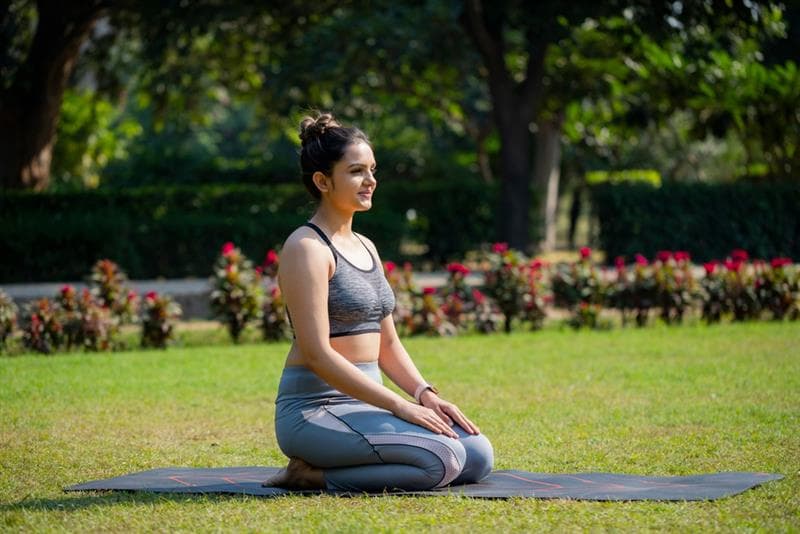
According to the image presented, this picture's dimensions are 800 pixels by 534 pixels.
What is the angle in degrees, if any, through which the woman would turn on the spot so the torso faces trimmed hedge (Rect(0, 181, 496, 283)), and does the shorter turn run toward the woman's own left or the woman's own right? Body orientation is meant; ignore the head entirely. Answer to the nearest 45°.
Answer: approximately 135° to the woman's own left

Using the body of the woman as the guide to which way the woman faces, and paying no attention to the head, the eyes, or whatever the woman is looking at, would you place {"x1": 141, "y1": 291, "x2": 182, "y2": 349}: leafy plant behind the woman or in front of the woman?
behind

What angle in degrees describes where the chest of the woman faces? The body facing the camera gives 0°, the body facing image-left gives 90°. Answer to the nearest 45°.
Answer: approximately 315°

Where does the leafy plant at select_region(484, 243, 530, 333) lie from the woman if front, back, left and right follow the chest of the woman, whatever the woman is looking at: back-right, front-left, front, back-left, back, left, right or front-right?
back-left

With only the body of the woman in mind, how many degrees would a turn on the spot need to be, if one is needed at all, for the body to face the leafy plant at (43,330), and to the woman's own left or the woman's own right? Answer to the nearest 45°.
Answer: approximately 180°

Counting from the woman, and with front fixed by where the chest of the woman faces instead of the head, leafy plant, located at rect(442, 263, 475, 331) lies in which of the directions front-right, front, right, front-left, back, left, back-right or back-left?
back-left

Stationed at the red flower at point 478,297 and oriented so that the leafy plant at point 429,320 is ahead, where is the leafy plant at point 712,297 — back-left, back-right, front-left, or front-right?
back-left

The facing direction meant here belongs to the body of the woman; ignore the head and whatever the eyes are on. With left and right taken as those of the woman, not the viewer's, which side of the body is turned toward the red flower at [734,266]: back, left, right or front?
left

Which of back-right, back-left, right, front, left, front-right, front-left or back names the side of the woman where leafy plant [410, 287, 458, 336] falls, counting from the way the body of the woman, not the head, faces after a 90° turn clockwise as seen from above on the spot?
back-right

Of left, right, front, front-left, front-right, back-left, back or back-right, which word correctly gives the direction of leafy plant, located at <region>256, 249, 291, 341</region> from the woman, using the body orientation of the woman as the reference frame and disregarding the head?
back-left

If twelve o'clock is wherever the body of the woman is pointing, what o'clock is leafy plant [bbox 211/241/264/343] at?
The leafy plant is roughly at 7 o'clock from the woman.
